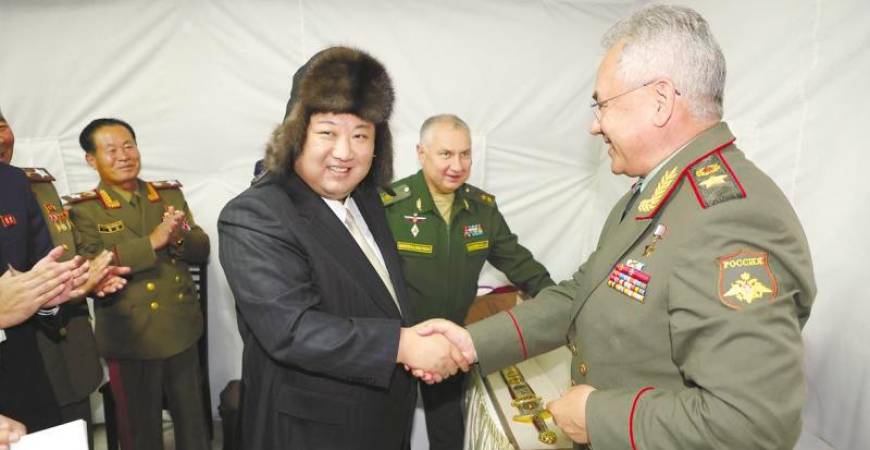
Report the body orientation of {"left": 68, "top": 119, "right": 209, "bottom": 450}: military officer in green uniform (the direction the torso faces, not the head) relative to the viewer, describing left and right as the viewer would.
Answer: facing the viewer and to the right of the viewer

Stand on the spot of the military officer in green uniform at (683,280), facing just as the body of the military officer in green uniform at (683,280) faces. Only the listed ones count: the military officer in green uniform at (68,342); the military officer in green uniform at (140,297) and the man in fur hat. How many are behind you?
0

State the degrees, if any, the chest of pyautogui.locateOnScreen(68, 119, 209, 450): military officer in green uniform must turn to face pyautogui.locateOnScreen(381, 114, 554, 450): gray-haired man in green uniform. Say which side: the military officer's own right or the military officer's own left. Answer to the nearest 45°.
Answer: approximately 45° to the military officer's own left

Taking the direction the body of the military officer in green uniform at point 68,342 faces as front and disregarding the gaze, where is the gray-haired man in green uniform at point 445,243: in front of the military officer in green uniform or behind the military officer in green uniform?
in front

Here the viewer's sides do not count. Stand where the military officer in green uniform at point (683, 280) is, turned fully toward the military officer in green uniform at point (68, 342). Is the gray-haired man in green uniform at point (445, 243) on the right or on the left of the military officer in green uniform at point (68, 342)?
right

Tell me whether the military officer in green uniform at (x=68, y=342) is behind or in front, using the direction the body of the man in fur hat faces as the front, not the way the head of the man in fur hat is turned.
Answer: behind

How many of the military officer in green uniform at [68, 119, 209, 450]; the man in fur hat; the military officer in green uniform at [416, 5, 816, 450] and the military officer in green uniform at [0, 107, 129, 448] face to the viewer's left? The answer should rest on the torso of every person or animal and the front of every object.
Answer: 1

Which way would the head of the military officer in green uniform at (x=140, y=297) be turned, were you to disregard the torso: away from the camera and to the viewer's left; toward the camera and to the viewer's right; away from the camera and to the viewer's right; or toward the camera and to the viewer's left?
toward the camera and to the viewer's right

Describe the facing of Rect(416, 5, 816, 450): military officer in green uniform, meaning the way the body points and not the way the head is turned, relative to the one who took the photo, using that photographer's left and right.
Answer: facing to the left of the viewer

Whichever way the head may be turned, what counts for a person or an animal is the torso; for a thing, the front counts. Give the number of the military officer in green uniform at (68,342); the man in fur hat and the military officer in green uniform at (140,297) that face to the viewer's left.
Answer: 0

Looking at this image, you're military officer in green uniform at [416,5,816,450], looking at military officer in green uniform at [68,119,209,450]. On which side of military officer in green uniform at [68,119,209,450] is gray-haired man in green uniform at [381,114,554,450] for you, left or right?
right

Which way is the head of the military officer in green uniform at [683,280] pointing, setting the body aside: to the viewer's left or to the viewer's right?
to the viewer's left

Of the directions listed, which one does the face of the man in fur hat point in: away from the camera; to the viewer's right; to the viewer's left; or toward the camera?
toward the camera

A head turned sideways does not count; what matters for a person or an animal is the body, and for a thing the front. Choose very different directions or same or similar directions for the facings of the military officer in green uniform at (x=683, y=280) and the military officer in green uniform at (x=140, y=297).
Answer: very different directions

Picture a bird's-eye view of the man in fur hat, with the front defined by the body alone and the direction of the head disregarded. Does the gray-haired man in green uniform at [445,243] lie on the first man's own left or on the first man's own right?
on the first man's own left
